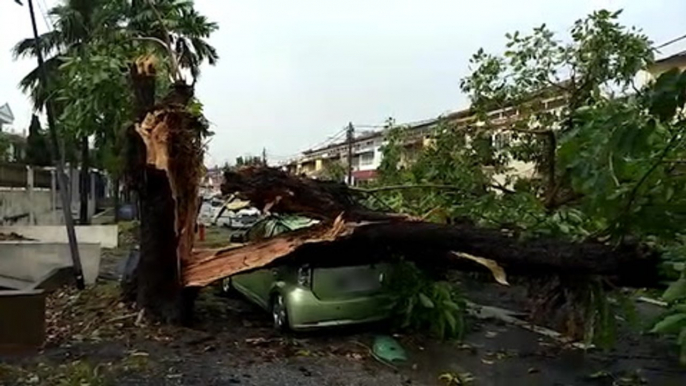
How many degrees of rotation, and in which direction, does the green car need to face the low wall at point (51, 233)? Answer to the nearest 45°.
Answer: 0° — it already faces it

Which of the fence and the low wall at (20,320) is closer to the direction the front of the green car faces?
the fence

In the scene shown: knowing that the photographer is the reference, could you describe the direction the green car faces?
facing away from the viewer and to the left of the viewer

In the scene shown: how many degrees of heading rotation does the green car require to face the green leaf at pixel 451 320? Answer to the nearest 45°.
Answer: approximately 135° to its right

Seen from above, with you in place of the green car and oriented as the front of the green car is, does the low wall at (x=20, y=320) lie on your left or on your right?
on your left

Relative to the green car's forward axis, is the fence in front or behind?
in front

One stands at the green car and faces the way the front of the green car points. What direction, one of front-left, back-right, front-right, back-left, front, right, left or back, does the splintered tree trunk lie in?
front-left

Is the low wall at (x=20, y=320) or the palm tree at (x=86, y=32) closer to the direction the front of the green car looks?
the palm tree
